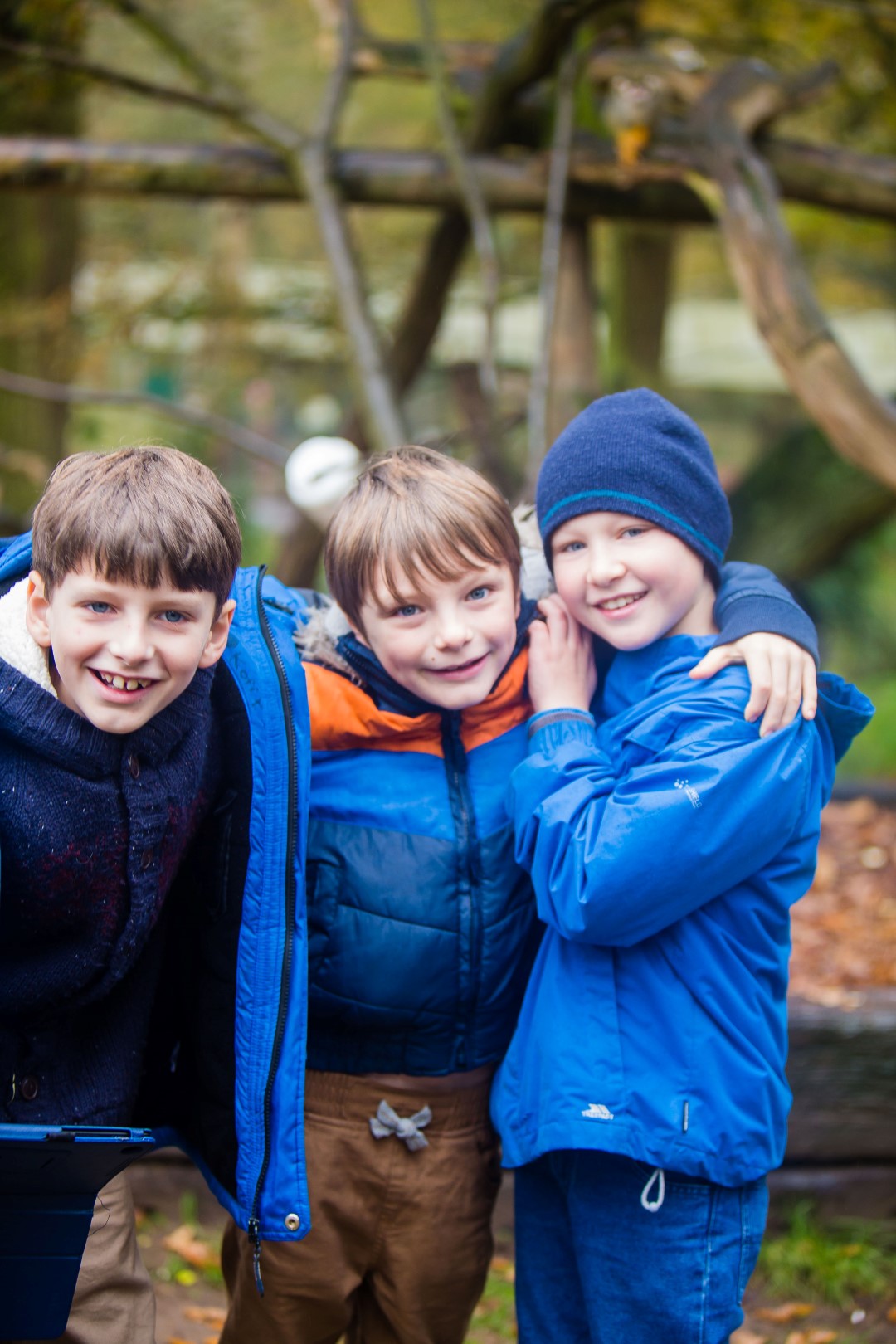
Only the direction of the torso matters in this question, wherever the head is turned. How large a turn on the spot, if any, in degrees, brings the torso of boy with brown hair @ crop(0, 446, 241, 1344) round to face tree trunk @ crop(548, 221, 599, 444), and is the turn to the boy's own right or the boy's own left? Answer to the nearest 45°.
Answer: approximately 135° to the boy's own left

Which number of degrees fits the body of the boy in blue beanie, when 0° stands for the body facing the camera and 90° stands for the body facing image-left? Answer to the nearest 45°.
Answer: approximately 45°

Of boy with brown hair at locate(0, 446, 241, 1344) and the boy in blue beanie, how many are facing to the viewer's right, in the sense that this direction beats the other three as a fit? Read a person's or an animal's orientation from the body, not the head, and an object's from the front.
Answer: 0

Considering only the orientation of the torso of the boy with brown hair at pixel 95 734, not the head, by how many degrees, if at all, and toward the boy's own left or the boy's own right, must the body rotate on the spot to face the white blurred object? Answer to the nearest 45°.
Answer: approximately 180°

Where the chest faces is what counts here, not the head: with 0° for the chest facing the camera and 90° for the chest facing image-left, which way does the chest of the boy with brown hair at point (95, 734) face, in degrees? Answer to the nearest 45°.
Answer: approximately 0°
